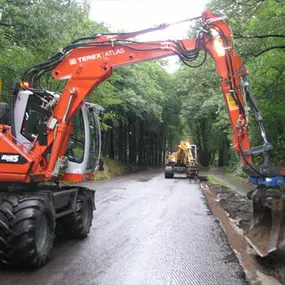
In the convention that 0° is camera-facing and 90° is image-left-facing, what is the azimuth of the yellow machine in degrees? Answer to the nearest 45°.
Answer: approximately 315°

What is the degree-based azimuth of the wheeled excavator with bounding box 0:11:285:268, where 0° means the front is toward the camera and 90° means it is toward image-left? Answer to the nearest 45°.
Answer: approximately 270°

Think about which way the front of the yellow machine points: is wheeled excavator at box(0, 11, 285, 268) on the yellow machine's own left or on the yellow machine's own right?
on the yellow machine's own right

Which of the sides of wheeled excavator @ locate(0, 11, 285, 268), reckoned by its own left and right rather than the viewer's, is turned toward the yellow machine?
left

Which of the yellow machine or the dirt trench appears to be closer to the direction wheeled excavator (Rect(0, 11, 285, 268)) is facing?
the dirt trench

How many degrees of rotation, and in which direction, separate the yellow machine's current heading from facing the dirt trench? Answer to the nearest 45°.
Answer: approximately 45° to its right

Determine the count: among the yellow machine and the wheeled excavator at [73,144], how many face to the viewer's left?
0
